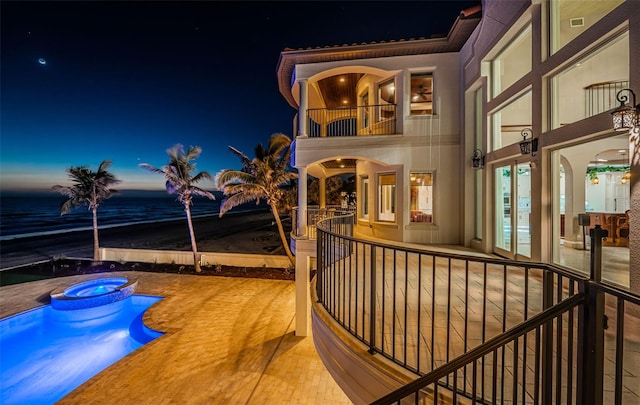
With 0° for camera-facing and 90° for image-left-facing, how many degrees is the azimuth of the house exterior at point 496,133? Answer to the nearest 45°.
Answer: approximately 45°

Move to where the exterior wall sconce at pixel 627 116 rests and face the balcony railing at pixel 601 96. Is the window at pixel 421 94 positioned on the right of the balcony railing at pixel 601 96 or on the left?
left

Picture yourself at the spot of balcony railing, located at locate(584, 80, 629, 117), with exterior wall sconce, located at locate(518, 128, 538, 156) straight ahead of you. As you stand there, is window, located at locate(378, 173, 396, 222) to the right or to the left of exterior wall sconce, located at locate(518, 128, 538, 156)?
right
